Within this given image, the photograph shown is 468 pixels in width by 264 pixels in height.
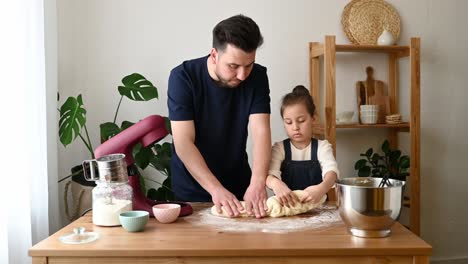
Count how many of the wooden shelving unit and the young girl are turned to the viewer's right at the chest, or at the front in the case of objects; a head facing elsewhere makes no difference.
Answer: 0

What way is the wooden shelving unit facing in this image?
toward the camera

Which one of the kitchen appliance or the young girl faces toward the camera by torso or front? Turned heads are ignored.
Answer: the young girl

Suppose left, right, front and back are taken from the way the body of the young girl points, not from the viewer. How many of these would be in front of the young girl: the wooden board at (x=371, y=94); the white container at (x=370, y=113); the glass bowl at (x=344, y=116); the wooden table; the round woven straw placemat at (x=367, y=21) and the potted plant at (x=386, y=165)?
1

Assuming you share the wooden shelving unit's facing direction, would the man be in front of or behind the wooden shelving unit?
in front

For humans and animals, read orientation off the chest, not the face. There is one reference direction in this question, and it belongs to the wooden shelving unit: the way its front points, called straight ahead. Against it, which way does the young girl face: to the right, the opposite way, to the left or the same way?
the same way

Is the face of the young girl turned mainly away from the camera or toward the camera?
toward the camera

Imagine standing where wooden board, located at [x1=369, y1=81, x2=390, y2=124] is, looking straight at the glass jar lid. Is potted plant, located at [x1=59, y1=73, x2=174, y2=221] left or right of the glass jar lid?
right

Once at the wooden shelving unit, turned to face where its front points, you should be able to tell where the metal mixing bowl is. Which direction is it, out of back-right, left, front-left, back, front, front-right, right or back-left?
front

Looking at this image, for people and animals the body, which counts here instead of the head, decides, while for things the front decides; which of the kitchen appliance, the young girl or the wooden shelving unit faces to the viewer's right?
the kitchen appliance

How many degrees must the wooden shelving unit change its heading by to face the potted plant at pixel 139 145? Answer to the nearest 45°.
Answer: approximately 45° to its right

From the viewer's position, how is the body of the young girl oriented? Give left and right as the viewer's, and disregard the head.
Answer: facing the viewer

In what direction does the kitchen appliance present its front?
to the viewer's right
